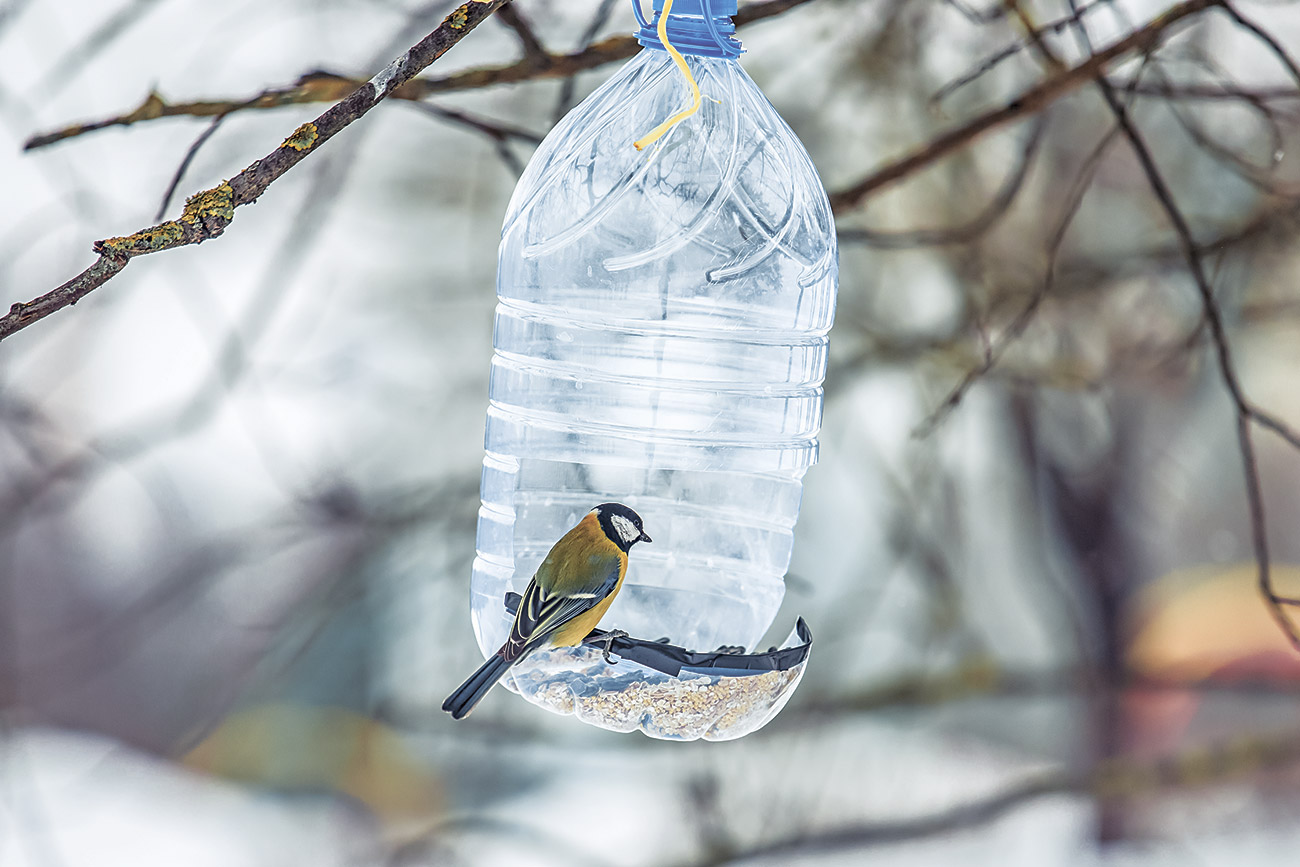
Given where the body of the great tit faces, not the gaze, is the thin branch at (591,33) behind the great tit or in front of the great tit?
in front

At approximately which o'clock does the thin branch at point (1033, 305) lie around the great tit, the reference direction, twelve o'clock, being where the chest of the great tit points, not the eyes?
The thin branch is roughly at 12 o'clock from the great tit.

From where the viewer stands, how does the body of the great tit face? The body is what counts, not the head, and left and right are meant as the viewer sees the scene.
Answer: facing away from the viewer and to the right of the viewer

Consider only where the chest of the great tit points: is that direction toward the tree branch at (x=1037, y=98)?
yes
